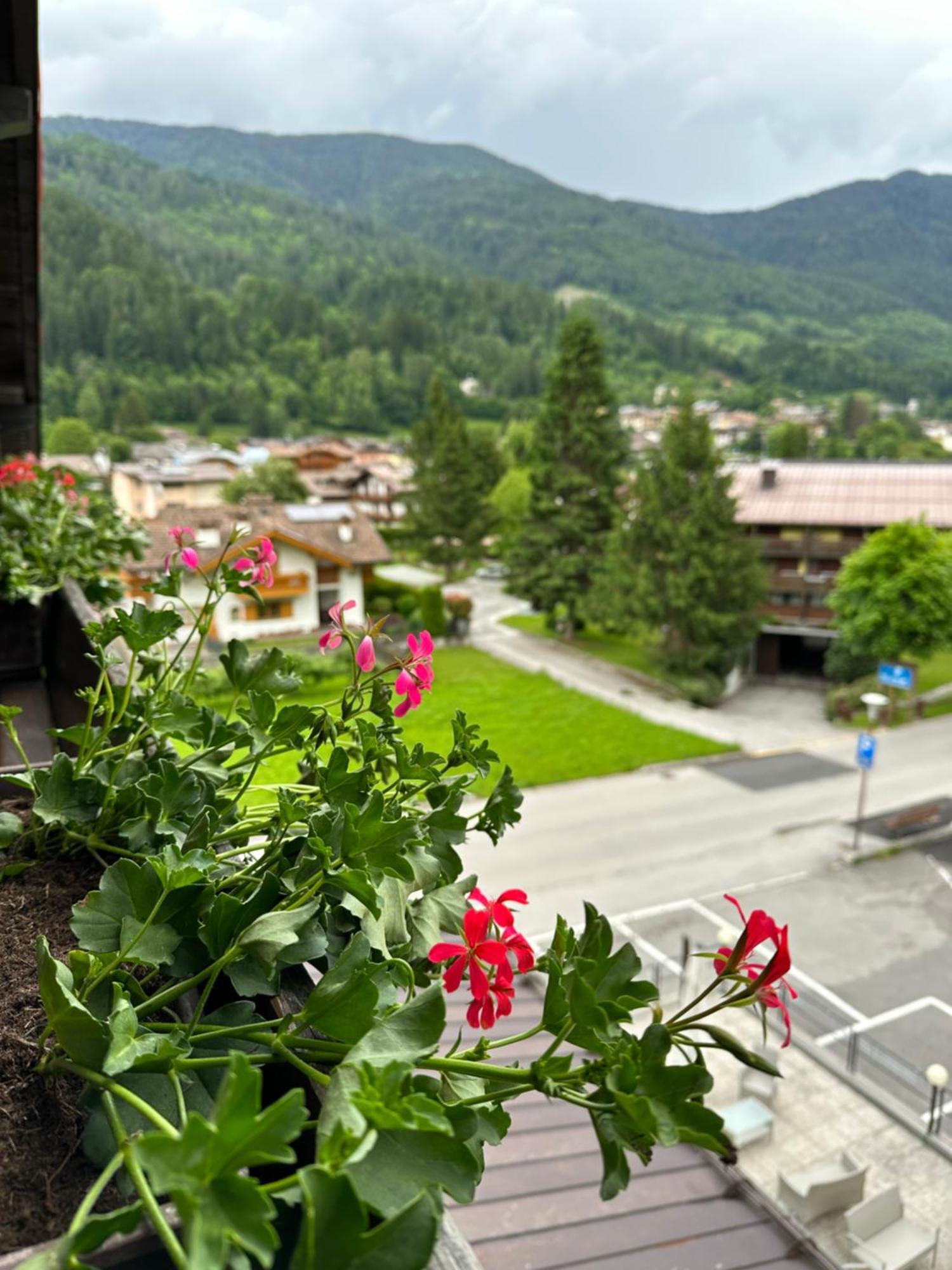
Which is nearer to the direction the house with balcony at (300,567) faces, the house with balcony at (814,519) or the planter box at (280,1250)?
the planter box

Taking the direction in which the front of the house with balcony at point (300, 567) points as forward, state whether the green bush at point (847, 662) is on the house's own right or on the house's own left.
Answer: on the house's own left

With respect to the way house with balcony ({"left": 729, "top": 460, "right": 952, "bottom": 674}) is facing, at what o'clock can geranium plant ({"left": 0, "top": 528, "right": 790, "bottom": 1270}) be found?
The geranium plant is roughly at 12 o'clock from the house with balcony.

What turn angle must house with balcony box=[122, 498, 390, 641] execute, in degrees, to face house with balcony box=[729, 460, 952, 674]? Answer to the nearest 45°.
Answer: approximately 90° to its left

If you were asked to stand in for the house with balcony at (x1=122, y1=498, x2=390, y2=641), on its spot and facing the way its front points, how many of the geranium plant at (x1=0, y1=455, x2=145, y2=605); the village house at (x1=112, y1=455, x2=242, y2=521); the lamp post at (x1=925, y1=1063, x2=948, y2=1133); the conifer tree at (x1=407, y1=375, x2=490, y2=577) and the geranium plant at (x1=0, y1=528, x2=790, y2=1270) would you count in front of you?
3

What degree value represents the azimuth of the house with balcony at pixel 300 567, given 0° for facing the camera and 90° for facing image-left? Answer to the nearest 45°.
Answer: approximately 0°

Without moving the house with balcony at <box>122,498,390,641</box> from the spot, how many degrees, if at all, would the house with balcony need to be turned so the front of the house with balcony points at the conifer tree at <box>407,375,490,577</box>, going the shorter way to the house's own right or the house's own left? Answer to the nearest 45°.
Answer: approximately 135° to the house's own left

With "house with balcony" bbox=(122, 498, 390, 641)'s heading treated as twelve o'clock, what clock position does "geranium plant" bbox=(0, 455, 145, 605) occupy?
The geranium plant is roughly at 12 o'clock from the house with balcony.

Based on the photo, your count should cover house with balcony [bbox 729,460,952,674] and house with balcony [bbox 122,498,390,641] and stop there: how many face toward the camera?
2

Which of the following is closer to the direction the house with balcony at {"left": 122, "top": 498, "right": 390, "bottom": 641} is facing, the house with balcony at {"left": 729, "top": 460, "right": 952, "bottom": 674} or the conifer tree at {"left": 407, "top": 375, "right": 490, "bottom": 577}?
the house with balcony
